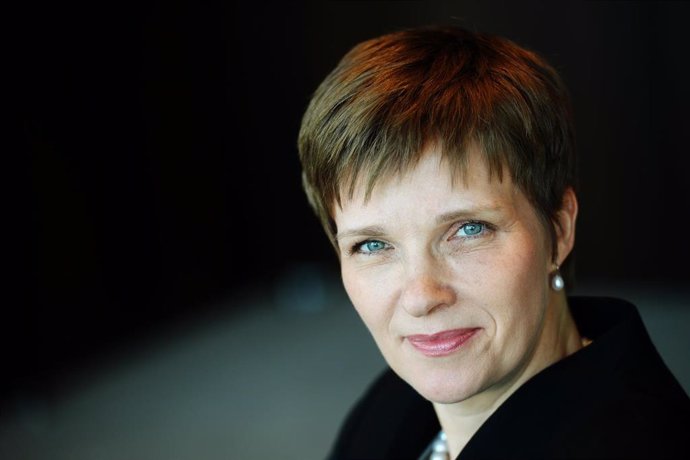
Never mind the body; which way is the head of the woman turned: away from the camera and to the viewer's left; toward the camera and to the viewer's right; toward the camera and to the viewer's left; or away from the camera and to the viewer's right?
toward the camera and to the viewer's left
